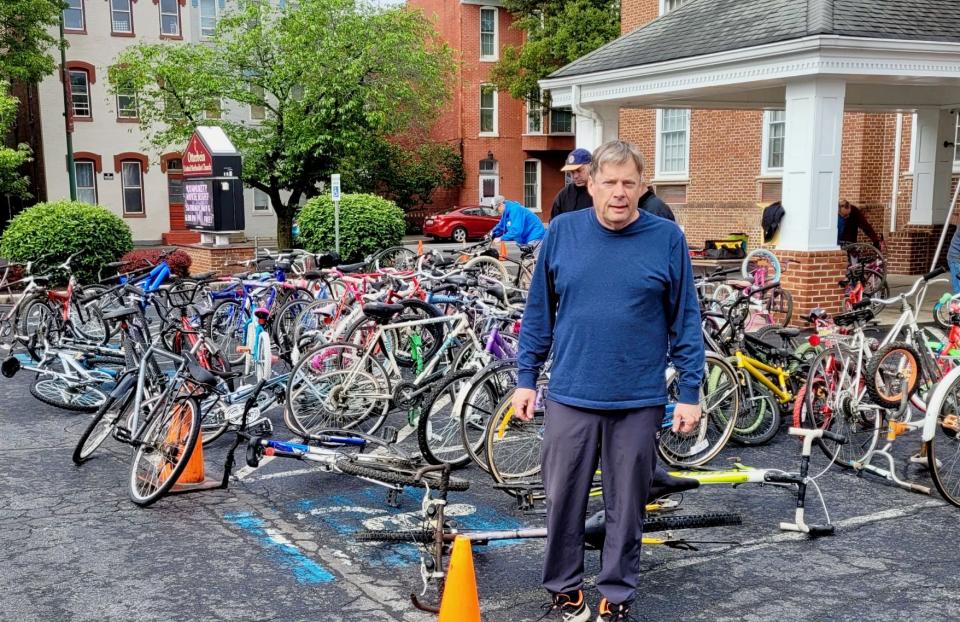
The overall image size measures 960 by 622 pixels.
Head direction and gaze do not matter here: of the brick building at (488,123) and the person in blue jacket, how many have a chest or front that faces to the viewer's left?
1

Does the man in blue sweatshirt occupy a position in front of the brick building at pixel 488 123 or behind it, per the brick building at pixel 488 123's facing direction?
in front

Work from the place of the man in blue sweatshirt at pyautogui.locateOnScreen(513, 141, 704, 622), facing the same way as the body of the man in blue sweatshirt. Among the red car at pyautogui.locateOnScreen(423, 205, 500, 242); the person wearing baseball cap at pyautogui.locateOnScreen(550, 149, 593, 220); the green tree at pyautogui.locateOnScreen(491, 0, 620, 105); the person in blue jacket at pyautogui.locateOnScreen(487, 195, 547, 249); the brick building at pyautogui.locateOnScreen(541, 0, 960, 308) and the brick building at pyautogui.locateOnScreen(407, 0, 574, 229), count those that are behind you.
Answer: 6

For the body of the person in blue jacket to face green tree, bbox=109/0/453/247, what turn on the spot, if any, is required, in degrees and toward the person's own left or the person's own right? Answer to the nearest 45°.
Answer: approximately 45° to the person's own right

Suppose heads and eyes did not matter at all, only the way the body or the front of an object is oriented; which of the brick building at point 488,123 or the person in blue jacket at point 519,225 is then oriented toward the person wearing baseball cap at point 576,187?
the brick building

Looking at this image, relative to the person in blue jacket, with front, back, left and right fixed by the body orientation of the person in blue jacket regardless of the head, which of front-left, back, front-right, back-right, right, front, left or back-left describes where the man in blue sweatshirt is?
left

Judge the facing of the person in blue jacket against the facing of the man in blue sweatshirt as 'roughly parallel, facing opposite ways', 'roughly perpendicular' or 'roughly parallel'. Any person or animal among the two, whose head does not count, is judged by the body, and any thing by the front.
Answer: roughly perpendicular

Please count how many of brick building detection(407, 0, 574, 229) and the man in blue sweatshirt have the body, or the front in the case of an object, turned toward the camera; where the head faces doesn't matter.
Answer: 2

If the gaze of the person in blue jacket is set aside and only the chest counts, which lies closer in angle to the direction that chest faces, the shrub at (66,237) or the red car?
the shrub

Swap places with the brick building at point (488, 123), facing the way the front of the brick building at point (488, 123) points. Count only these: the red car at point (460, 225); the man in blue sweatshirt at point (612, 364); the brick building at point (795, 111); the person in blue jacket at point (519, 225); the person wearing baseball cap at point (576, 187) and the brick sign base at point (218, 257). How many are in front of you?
6

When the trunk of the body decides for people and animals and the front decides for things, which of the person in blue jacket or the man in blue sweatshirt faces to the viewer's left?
the person in blue jacket

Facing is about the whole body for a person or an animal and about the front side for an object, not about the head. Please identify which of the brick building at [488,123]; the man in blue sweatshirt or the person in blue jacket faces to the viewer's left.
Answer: the person in blue jacket

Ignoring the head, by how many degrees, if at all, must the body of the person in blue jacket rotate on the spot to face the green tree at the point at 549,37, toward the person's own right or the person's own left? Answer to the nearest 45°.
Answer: approximately 90° to the person's own right

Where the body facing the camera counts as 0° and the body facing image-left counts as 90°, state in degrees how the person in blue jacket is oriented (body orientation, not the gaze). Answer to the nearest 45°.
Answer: approximately 90°

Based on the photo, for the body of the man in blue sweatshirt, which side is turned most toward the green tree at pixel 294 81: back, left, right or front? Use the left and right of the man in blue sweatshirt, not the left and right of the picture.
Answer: back
